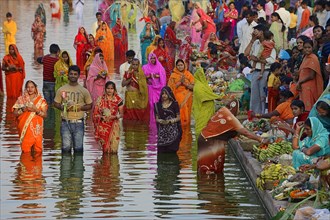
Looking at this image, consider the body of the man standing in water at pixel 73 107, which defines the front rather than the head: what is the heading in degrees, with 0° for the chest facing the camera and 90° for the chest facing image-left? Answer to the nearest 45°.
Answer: approximately 0°

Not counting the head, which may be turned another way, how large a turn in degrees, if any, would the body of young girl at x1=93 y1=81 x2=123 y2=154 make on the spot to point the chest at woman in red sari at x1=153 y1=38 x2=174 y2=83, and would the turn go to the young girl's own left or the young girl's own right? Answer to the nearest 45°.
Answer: approximately 180°

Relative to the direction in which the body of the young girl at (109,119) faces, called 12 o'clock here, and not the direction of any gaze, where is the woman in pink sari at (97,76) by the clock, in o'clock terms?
The woman in pink sari is roughly at 6 o'clock from the young girl.

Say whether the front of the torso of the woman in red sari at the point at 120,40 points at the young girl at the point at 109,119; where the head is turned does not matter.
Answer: yes

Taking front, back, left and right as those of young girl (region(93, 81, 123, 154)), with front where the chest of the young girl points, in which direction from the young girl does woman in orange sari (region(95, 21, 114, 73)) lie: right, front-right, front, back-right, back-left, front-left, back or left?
back

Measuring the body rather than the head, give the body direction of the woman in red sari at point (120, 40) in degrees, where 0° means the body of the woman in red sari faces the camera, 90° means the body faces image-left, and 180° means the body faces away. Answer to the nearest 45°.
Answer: approximately 0°
